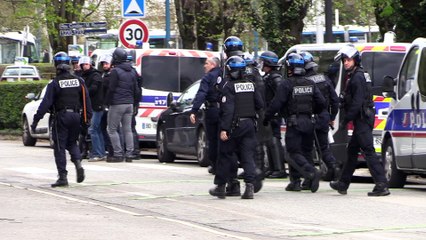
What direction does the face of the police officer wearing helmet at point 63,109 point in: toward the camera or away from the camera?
away from the camera

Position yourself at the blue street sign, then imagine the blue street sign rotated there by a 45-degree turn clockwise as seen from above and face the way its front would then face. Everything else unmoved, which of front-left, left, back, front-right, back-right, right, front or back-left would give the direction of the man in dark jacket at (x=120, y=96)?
front-left

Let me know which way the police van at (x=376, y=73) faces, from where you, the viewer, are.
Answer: facing away from the viewer and to the left of the viewer

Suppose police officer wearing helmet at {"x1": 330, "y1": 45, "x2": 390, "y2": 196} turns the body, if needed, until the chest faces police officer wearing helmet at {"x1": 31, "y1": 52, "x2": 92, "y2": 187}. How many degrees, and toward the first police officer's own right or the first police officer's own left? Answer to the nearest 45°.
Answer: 0° — they already face them

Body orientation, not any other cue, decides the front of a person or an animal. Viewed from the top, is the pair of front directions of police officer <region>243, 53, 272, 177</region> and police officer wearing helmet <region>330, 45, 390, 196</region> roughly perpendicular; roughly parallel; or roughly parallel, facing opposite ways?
roughly perpendicular

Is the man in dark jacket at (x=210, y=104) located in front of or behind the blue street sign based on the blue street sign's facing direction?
in front

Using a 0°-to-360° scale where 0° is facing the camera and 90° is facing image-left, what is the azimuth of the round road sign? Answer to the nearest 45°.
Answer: approximately 0°

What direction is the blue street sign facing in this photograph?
toward the camera

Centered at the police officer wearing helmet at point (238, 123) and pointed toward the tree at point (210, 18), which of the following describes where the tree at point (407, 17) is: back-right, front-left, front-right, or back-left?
front-right

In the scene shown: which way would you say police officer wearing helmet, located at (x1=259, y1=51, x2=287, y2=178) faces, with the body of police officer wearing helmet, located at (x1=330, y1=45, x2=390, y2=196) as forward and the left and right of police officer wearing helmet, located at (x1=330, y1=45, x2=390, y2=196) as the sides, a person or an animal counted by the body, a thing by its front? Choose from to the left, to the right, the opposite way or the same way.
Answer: the same way
